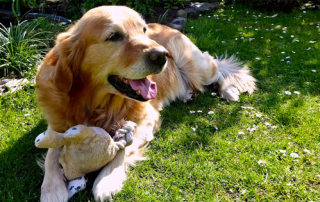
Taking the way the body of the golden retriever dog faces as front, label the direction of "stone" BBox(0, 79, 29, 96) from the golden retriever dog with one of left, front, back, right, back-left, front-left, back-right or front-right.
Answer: right

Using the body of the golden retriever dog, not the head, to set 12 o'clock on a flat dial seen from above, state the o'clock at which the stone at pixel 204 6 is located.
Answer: The stone is roughly at 5 o'clock from the golden retriever dog.

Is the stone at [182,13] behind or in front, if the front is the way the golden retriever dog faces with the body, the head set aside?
behind

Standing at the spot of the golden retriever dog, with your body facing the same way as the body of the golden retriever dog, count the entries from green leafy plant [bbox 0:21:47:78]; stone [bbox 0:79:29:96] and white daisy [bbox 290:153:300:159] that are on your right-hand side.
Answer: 2

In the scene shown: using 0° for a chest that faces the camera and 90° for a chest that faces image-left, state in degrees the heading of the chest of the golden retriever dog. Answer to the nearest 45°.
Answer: approximately 45°

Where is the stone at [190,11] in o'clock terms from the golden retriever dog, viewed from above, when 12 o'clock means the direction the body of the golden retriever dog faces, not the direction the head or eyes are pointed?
The stone is roughly at 5 o'clock from the golden retriever dog.

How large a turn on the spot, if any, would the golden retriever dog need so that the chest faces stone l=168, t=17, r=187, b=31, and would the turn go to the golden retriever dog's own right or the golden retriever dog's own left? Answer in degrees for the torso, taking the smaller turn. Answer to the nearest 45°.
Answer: approximately 135° to the golden retriever dog's own right

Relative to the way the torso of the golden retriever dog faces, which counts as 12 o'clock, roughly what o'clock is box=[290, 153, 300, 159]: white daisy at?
The white daisy is roughly at 8 o'clock from the golden retriever dog.

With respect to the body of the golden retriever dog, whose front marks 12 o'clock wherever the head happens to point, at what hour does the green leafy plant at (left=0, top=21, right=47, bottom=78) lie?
The green leafy plant is roughly at 3 o'clock from the golden retriever dog.
